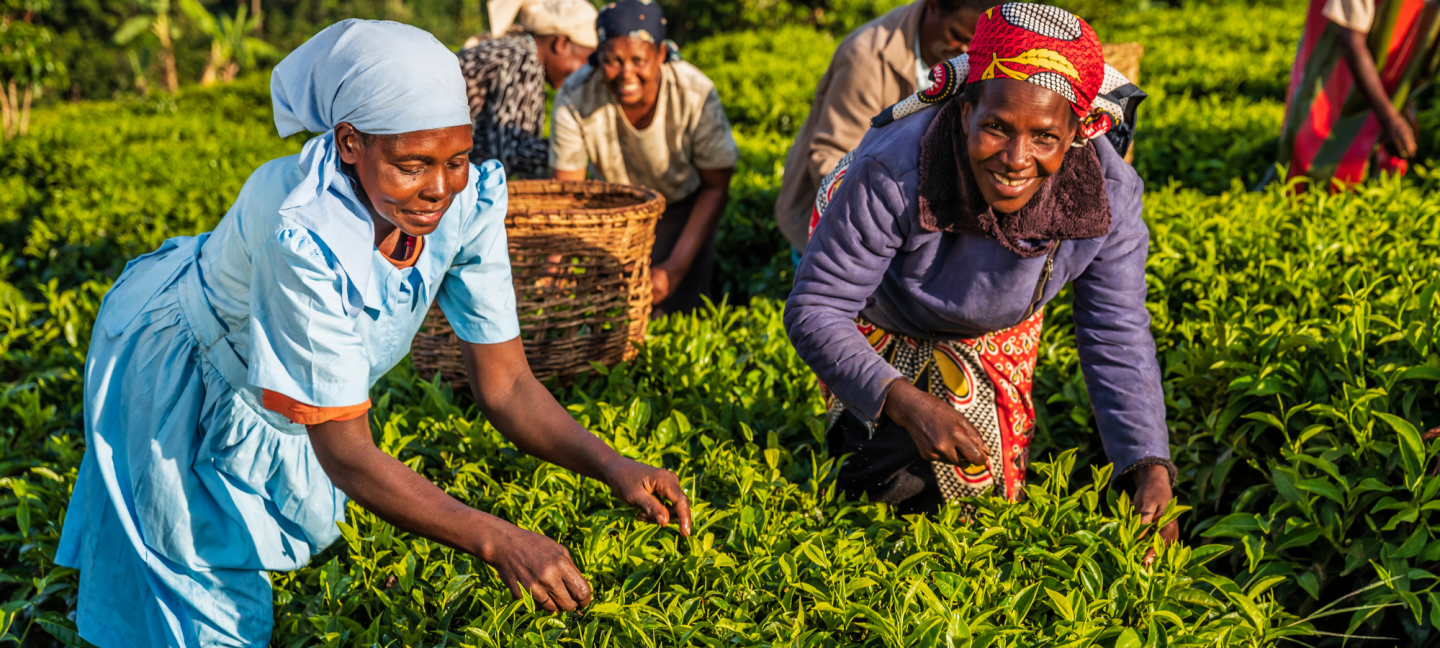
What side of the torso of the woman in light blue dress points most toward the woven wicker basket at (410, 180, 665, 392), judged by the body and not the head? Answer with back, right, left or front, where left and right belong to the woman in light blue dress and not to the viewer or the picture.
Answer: left

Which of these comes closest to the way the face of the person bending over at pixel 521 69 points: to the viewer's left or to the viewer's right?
to the viewer's right

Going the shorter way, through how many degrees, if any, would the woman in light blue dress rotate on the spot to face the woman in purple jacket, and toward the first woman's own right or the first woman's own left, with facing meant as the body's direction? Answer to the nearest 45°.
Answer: approximately 45° to the first woman's own left

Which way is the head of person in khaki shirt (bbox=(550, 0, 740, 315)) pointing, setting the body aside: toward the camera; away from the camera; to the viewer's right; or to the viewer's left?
toward the camera

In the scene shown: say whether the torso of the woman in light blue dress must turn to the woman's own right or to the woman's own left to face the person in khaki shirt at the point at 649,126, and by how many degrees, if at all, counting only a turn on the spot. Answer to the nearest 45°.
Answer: approximately 90° to the woman's own left

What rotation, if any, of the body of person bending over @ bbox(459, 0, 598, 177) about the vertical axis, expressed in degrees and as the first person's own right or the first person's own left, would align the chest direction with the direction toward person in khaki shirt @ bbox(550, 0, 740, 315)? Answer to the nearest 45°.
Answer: approximately 45° to the first person's own right

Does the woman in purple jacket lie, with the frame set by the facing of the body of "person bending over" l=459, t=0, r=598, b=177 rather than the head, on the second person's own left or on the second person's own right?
on the second person's own right

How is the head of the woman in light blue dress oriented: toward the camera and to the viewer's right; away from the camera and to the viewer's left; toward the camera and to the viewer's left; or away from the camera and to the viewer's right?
toward the camera and to the viewer's right

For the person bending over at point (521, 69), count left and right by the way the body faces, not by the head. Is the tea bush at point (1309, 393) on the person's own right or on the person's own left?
on the person's own right
